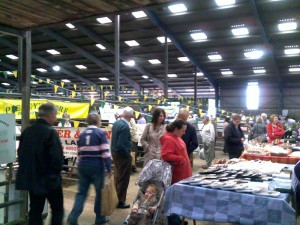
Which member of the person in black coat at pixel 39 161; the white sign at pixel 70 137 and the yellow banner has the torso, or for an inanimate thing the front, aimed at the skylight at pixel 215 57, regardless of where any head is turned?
the person in black coat

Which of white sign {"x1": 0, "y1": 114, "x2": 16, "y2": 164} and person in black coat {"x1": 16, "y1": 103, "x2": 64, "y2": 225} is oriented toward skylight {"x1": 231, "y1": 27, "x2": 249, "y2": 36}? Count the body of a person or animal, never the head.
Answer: the person in black coat

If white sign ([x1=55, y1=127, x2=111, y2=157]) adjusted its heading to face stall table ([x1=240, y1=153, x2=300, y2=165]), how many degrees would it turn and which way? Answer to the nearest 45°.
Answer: approximately 45° to its left

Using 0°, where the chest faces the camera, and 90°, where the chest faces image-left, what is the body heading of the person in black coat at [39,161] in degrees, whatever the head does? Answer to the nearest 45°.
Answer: approximately 225°

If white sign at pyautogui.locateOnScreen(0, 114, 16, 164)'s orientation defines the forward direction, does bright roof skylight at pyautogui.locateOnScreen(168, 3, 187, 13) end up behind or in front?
behind

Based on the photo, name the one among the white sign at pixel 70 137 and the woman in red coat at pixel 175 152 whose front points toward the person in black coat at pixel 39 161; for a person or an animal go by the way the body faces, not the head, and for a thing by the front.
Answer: the white sign

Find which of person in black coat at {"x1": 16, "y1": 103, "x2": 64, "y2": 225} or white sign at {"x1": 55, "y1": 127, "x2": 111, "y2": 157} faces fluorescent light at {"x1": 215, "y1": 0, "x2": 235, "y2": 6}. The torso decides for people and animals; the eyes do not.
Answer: the person in black coat

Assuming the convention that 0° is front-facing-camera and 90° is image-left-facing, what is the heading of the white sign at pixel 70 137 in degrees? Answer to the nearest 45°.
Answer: approximately 0°
